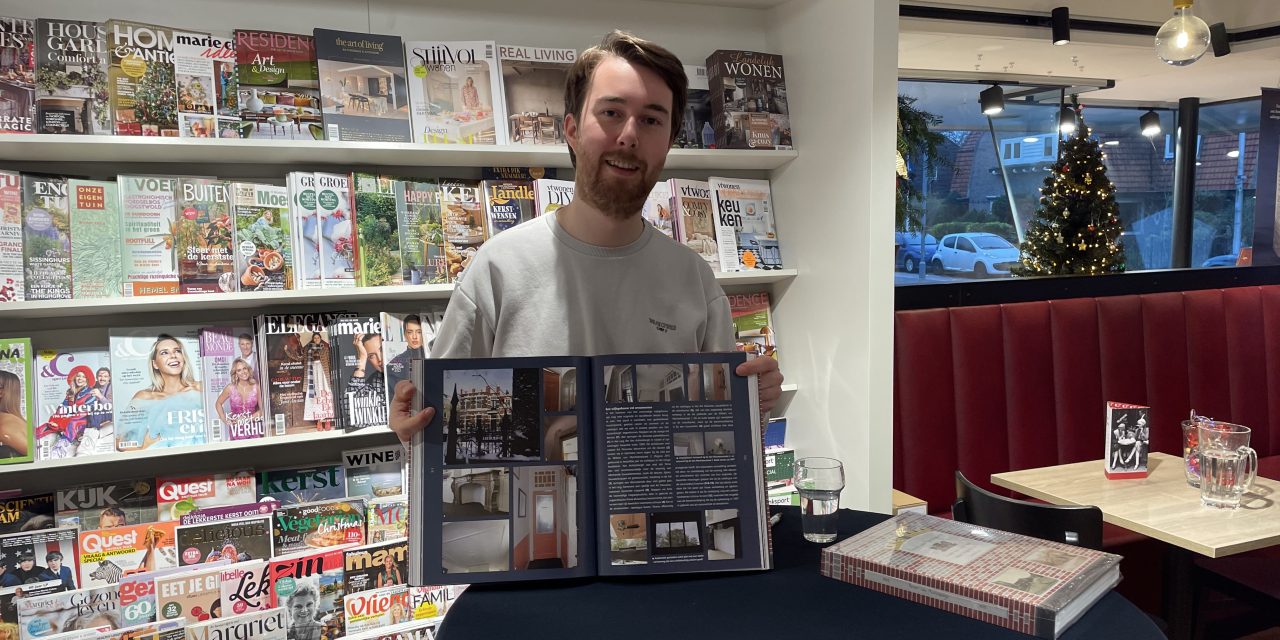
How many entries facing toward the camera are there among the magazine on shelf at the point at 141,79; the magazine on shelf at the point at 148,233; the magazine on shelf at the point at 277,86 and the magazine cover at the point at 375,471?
4

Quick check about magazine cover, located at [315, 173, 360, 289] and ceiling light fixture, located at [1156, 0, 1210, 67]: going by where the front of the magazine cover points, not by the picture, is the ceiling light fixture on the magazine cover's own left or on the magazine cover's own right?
on the magazine cover's own left

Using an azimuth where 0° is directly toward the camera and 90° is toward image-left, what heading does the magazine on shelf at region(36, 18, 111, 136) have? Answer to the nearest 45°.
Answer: approximately 0°

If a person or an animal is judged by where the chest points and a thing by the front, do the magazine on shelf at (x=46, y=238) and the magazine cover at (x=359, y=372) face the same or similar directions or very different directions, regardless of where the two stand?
same or similar directions

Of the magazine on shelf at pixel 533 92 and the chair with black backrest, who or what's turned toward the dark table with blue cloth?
the magazine on shelf

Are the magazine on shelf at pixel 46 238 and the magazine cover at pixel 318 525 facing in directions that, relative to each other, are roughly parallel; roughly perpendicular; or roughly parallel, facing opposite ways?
roughly parallel

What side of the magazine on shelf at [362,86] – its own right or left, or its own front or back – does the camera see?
front

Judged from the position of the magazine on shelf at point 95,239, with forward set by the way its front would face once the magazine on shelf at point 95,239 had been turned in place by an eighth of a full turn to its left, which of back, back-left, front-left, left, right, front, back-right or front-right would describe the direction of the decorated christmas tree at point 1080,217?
front-left

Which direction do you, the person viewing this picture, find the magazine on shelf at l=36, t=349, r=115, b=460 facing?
facing the viewer

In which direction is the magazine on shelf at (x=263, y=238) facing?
toward the camera

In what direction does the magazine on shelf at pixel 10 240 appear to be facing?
toward the camera

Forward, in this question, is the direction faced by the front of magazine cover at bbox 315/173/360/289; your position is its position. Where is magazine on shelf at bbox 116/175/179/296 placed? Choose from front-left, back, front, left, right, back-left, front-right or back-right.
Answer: right

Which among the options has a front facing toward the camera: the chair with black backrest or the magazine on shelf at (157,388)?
the magazine on shelf

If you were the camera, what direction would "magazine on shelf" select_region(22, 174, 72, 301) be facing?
facing the viewer
